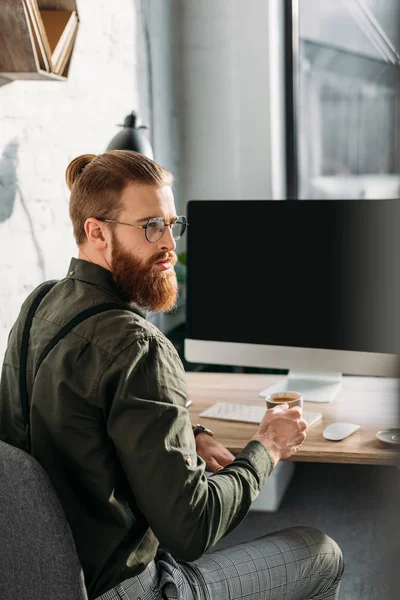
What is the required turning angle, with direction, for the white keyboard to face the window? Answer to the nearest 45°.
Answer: approximately 180°

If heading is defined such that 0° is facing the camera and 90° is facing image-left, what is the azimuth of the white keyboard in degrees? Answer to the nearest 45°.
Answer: approximately 0°
